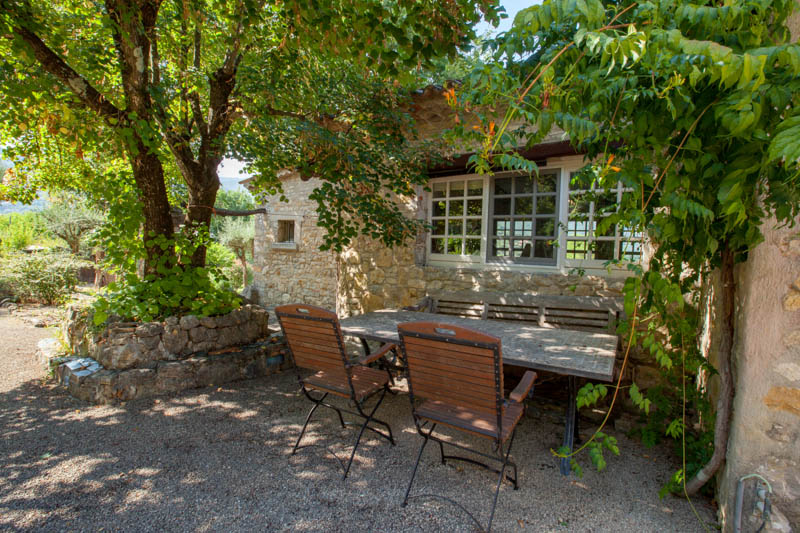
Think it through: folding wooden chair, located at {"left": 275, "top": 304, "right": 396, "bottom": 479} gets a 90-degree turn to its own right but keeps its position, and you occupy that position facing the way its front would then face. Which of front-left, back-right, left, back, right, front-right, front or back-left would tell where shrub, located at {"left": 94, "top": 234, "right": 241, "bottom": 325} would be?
back

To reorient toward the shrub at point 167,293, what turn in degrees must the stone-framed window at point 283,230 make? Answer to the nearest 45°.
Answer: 0° — it already faces it

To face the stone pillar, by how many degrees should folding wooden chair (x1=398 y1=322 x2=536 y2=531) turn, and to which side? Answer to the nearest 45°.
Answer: approximately 45° to its right

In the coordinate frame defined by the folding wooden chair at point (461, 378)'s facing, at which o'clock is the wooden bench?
The wooden bench is roughly at 11 o'clock from the folding wooden chair.

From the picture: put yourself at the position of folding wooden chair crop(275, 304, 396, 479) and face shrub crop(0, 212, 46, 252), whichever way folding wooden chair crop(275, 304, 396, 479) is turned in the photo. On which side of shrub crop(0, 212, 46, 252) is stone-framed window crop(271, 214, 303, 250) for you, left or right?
right

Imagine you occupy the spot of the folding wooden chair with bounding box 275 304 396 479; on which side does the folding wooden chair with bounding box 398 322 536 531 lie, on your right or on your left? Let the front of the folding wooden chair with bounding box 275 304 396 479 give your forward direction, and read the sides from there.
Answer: on your right

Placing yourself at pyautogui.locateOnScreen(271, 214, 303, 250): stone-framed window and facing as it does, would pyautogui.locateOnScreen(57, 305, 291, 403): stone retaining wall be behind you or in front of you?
in front

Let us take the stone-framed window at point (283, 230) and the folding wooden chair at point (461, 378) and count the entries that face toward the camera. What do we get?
1

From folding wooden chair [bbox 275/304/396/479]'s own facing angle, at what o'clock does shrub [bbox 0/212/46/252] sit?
The shrub is roughly at 9 o'clock from the folding wooden chair.

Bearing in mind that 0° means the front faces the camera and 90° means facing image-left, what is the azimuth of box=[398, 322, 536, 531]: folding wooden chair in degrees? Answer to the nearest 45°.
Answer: approximately 225°

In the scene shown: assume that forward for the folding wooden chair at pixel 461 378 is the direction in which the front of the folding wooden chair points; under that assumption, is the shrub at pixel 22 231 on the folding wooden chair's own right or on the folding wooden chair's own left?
on the folding wooden chair's own left

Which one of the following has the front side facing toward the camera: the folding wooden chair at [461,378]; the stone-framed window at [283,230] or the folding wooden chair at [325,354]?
the stone-framed window

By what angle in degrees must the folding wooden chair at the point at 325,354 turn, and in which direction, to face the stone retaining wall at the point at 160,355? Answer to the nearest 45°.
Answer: approximately 90° to its left

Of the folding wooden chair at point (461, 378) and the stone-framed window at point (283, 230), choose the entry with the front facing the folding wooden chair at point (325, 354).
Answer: the stone-framed window

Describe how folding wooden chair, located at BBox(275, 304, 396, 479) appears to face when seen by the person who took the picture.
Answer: facing away from the viewer and to the right of the viewer
